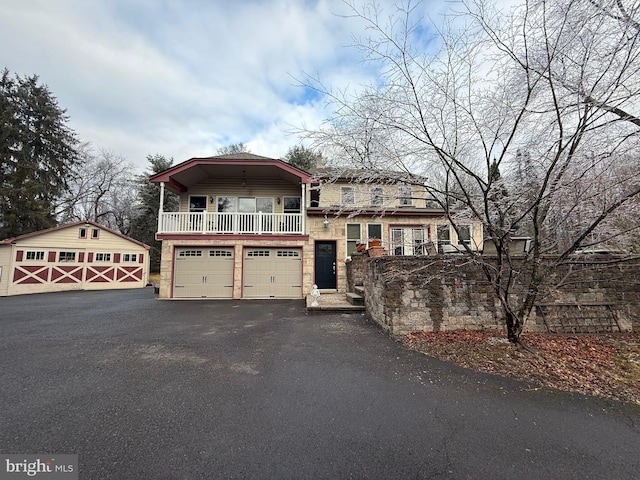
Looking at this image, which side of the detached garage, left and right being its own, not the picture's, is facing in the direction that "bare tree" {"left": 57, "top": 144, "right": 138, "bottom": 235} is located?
back

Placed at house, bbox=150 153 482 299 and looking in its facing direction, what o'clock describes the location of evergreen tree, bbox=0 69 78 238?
The evergreen tree is roughly at 4 o'clock from the house.

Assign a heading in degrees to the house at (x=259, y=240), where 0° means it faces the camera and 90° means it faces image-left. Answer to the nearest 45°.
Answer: approximately 0°

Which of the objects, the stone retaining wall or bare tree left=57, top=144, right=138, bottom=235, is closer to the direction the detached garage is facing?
the stone retaining wall

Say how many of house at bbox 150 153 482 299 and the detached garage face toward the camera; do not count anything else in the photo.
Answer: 2

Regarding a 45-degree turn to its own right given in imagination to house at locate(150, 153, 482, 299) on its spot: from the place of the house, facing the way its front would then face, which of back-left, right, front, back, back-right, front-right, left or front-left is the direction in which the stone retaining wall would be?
left

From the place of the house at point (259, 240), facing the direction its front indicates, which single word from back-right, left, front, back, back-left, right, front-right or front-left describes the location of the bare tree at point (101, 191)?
back-right

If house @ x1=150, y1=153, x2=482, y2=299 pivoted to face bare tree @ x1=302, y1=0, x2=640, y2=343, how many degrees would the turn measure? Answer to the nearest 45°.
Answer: approximately 45° to its left

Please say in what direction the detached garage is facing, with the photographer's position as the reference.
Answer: facing the viewer
